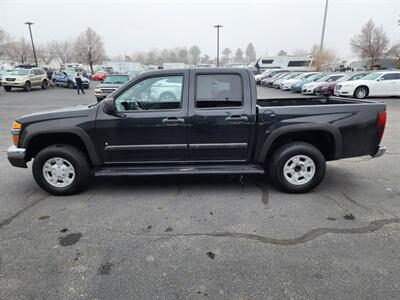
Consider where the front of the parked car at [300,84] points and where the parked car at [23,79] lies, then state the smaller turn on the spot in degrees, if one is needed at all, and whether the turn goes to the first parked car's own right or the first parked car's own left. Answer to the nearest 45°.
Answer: approximately 45° to the first parked car's own right

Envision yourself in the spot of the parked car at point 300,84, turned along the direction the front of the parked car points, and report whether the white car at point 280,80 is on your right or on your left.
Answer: on your right

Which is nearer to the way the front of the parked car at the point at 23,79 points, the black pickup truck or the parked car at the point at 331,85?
the black pickup truck

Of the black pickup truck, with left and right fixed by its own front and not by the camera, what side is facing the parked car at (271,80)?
right

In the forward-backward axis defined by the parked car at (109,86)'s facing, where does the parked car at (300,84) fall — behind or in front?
behind

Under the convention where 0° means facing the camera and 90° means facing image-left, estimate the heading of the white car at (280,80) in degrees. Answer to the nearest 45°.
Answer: approximately 45°

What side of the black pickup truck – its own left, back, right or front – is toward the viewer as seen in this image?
left

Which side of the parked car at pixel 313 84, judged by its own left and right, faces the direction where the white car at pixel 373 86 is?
left

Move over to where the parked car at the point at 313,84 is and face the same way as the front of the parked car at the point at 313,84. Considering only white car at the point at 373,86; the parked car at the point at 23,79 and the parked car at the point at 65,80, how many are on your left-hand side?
1

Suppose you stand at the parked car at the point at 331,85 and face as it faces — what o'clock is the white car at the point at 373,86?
The white car is roughly at 8 o'clock from the parked car.

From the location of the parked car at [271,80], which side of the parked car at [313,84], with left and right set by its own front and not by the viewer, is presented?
right

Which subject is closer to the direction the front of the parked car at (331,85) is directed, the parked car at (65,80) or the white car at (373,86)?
the parked car
